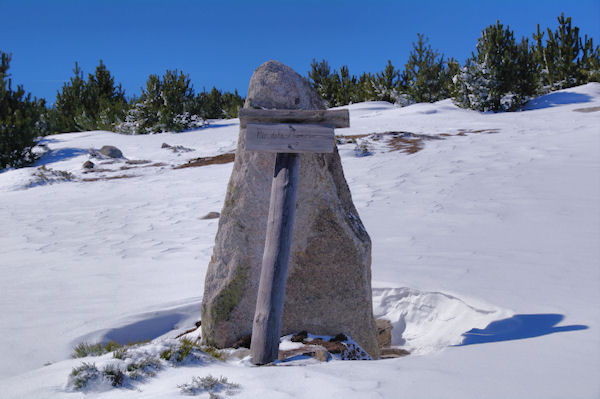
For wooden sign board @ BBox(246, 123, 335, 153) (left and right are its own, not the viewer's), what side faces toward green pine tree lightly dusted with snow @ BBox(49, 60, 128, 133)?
back

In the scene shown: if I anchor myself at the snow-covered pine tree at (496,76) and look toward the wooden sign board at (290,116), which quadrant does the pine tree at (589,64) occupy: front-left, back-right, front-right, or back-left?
back-left

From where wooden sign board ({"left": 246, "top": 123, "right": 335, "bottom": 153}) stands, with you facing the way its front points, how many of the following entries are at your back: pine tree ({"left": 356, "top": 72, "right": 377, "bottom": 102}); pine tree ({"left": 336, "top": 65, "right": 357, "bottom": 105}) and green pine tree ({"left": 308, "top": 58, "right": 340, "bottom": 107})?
3

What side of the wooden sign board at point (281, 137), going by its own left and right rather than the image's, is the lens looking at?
front

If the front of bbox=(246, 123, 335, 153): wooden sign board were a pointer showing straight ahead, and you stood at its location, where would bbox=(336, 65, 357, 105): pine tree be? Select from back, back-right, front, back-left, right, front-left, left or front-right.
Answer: back

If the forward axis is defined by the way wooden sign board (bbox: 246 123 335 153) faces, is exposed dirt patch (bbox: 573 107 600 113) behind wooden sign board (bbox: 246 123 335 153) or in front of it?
behind

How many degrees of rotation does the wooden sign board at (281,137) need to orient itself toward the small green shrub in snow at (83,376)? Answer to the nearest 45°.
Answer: approximately 45° to its right

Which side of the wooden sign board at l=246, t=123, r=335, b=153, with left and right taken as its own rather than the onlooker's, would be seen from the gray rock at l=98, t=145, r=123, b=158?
back

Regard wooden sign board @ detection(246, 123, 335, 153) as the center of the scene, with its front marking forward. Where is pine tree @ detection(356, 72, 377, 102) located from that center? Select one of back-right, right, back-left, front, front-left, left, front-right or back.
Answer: back

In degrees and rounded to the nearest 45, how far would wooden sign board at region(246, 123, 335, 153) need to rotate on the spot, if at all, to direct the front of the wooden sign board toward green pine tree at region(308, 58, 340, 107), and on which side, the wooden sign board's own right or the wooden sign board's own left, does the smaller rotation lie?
approximately 180°

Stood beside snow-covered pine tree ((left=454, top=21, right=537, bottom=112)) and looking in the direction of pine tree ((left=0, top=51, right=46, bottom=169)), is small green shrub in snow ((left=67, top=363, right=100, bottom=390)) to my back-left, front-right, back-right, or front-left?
front-left
